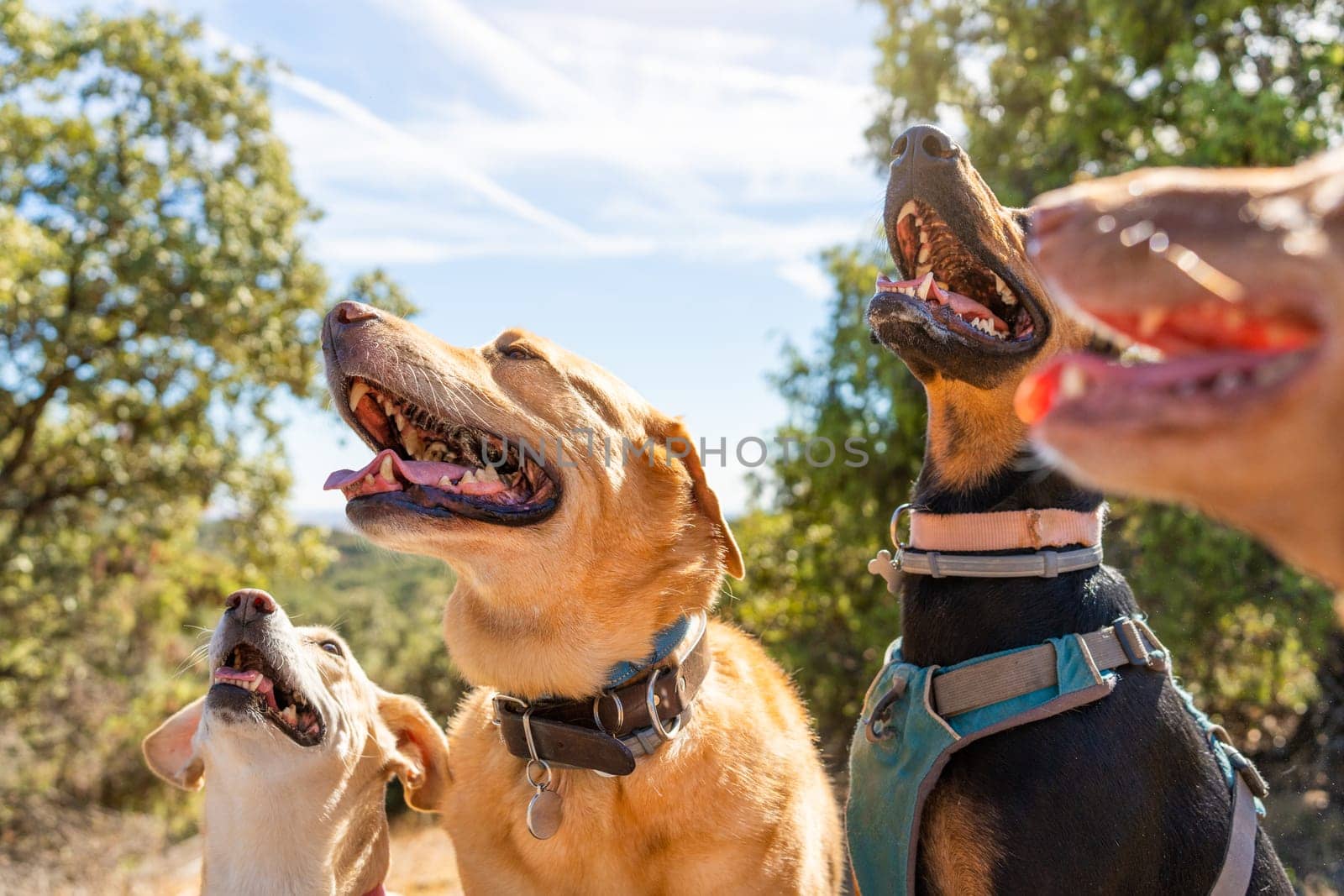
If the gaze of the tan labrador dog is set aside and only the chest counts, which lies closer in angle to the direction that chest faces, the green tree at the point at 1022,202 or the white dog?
the white dog

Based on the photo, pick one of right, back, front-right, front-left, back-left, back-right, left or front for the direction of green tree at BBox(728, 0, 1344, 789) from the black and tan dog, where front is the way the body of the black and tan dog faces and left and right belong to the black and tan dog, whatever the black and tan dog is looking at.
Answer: back-right

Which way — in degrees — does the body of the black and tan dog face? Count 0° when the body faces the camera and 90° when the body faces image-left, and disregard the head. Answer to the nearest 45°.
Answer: approximately 45°

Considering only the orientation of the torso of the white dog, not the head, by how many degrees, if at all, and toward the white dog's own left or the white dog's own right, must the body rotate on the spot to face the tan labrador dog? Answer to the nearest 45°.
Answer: approximately 90° to the white dog's own left

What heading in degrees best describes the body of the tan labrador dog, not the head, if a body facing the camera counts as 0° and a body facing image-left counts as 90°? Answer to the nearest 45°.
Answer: approximately 45°

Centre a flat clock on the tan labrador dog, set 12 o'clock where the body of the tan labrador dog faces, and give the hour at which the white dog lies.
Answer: The white dog is roughly at 2 o'clock from the tan labrador dog.

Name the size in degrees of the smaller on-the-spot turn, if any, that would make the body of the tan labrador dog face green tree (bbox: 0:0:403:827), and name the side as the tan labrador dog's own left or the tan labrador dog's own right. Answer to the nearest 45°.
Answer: approximately 90° to the tan labrador dog's own right

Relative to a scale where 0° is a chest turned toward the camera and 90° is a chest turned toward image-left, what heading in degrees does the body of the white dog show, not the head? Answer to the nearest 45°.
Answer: approximately 45°

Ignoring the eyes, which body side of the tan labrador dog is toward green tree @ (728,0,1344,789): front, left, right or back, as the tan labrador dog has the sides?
back

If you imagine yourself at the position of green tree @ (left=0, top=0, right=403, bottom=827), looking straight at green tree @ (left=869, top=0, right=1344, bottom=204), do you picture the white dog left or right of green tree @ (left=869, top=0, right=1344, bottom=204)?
right

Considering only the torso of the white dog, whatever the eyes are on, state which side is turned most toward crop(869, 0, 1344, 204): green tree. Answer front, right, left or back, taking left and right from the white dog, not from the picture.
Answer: back

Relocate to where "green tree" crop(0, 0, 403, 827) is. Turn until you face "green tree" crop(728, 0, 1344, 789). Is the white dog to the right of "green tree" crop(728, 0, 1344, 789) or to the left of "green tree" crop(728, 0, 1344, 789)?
right

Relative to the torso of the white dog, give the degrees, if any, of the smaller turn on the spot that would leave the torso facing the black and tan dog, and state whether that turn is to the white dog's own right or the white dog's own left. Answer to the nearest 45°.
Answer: approximately 90° to the white dog's own left

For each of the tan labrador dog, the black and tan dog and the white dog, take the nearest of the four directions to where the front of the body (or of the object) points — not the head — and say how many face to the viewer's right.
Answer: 0

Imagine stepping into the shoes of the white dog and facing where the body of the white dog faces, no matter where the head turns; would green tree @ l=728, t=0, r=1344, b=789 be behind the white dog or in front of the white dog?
behind
